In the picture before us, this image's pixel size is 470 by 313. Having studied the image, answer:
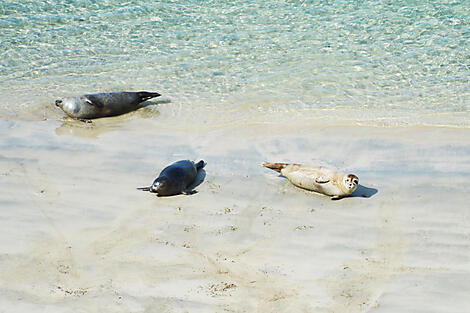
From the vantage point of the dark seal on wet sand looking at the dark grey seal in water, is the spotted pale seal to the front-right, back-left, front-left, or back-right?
back-right

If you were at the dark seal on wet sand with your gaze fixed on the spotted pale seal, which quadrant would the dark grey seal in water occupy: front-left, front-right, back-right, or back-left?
back-left

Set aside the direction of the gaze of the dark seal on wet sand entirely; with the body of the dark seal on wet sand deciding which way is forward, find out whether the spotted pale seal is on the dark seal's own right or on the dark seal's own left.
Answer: on the dark seal's own left

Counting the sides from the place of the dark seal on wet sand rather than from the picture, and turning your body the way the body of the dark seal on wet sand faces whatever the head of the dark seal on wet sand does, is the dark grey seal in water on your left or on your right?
on your right
